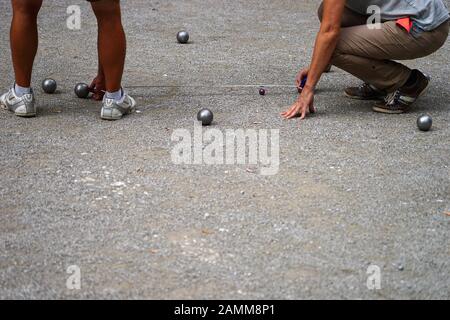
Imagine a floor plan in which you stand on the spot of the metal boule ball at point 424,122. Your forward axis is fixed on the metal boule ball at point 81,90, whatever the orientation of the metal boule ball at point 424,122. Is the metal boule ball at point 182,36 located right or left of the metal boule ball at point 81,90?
right

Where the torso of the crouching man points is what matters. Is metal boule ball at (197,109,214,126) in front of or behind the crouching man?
in front

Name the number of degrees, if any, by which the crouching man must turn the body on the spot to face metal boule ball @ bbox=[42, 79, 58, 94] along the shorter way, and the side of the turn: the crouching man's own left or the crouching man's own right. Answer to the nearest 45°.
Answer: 0° — they already face it

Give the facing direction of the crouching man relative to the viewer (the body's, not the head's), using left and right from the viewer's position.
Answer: facing to the left of the viewer

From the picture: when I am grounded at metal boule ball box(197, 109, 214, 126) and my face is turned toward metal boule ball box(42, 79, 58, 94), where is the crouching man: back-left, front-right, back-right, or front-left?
back-right

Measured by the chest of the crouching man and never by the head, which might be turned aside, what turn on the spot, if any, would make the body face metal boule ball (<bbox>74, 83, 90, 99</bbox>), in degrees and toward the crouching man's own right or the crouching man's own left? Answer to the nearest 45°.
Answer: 0° — they already face it

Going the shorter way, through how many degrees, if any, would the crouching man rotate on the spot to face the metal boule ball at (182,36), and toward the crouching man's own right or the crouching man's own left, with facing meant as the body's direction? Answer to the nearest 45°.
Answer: approximately 45° to the crouching man's own right
